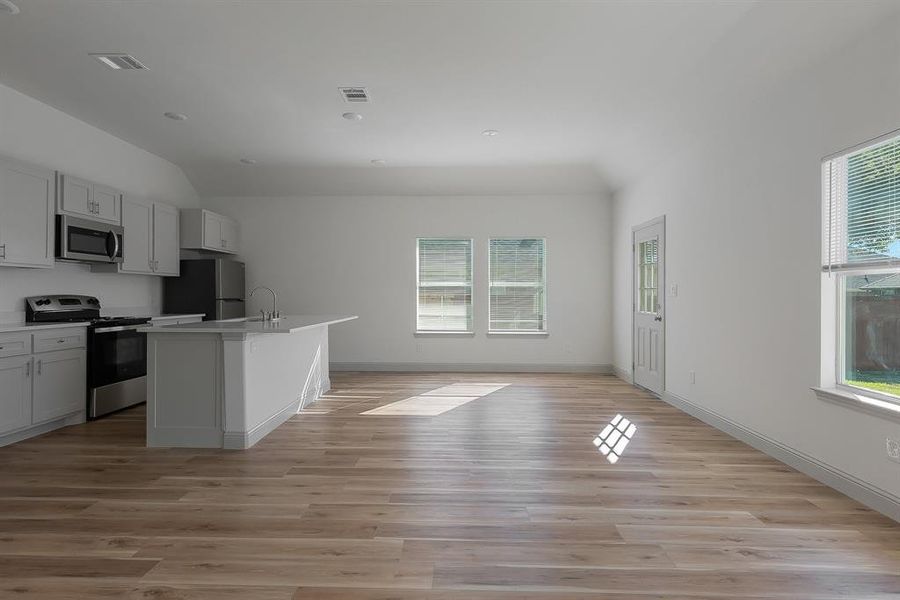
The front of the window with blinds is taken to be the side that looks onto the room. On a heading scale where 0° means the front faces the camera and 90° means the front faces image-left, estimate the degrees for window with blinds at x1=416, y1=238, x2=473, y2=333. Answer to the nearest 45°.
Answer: approximately 0°

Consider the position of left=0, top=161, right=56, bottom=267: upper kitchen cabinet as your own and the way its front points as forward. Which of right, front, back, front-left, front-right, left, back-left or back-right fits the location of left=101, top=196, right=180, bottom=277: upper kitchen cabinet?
left

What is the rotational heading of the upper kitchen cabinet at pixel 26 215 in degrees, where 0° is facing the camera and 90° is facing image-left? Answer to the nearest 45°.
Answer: approximately 315°

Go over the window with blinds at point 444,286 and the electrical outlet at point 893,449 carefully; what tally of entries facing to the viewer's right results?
0

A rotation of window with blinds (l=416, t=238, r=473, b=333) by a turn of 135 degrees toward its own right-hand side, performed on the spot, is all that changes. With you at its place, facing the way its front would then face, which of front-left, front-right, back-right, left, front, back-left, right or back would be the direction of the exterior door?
back

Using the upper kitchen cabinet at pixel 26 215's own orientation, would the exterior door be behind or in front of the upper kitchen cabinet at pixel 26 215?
in front

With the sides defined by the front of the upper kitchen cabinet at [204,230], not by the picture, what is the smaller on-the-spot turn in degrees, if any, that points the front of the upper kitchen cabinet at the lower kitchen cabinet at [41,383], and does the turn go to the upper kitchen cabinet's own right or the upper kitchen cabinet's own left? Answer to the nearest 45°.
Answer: approximately 90° to the upper kitchen cabinet's own right

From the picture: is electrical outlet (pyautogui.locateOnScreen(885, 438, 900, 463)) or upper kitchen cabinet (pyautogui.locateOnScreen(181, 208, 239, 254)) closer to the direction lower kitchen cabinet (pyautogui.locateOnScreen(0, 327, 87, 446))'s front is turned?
the electrical outlet

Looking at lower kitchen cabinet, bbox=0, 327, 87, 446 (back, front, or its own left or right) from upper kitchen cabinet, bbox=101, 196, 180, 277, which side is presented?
left

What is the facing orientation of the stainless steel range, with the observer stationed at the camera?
facing the viewer and to the right of the viewer

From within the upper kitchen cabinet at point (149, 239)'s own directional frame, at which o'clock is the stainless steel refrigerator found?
The stainless steel refrigerator is roughly at 9 o'clock from the upper kitchen cabinet.

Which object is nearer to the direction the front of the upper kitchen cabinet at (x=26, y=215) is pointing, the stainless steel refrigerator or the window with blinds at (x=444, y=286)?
the window with blinds

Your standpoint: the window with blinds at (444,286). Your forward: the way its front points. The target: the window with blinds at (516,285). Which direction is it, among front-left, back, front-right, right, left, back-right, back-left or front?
left

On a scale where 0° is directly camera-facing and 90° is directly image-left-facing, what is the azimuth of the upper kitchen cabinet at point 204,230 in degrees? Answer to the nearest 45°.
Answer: approximately 315°
